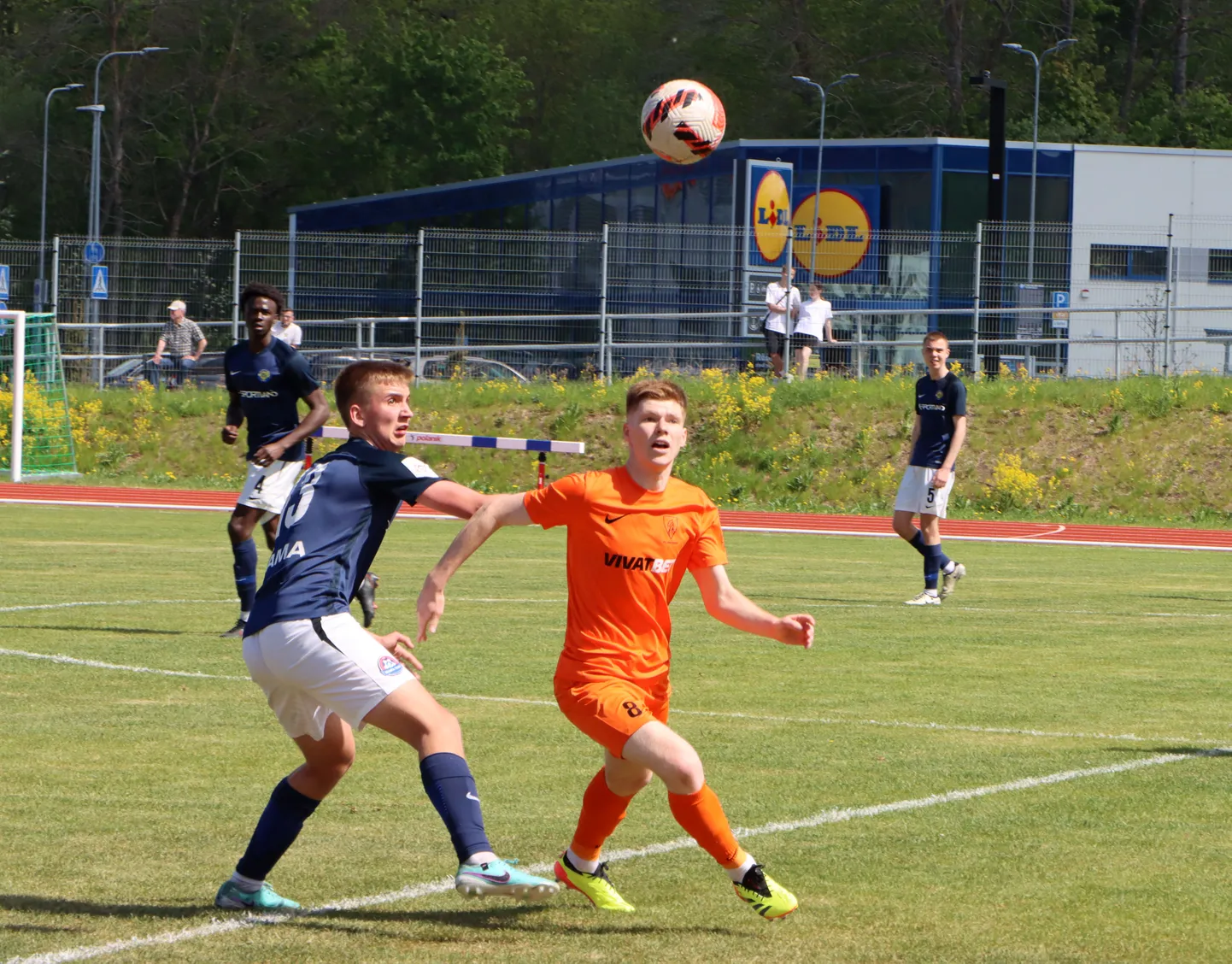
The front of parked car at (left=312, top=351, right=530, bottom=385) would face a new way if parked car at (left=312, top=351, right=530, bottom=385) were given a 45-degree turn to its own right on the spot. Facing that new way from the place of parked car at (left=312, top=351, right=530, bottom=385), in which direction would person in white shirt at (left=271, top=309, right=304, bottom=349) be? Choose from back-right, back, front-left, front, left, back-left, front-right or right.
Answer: right

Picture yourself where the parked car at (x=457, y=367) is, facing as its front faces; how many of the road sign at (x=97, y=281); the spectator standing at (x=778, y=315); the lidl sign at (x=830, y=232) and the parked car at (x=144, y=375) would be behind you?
2

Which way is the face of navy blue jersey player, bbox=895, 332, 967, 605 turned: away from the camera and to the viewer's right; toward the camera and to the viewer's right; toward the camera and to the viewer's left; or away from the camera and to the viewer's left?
toward the camera and to the viewer's left

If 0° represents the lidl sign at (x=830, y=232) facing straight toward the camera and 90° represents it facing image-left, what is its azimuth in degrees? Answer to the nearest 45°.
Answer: approximately 0°

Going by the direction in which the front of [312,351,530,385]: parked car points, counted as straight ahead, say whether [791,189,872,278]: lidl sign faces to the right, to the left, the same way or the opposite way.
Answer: to the right

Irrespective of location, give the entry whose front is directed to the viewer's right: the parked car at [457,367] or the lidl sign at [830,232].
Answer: the parked car

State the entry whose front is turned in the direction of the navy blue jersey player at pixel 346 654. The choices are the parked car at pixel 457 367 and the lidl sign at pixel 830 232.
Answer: the lidl sign

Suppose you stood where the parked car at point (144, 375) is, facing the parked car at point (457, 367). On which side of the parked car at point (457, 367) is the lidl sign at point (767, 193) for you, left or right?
left

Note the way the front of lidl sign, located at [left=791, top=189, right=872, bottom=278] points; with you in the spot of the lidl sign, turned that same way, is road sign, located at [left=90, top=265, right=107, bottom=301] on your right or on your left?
on your right

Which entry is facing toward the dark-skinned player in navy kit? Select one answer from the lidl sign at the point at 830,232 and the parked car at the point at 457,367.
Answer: the lidl sign

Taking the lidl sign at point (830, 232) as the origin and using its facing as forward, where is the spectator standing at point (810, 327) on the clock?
The spectator standing is roughly at 12 o'clock from the lidl sign.

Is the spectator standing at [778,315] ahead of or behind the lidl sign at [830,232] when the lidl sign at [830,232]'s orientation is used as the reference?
ahead

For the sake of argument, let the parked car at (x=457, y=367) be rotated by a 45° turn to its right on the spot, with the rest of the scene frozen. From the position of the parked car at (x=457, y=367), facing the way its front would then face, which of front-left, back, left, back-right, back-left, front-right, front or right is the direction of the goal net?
back-right

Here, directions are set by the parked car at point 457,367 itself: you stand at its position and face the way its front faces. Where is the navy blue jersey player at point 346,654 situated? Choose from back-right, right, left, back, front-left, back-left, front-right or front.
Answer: right

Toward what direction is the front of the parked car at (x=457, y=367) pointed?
to the viewer's right

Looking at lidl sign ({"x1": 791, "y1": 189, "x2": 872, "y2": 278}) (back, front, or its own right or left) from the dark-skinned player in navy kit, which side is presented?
front

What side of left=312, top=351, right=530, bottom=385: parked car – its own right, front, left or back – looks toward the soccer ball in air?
right
